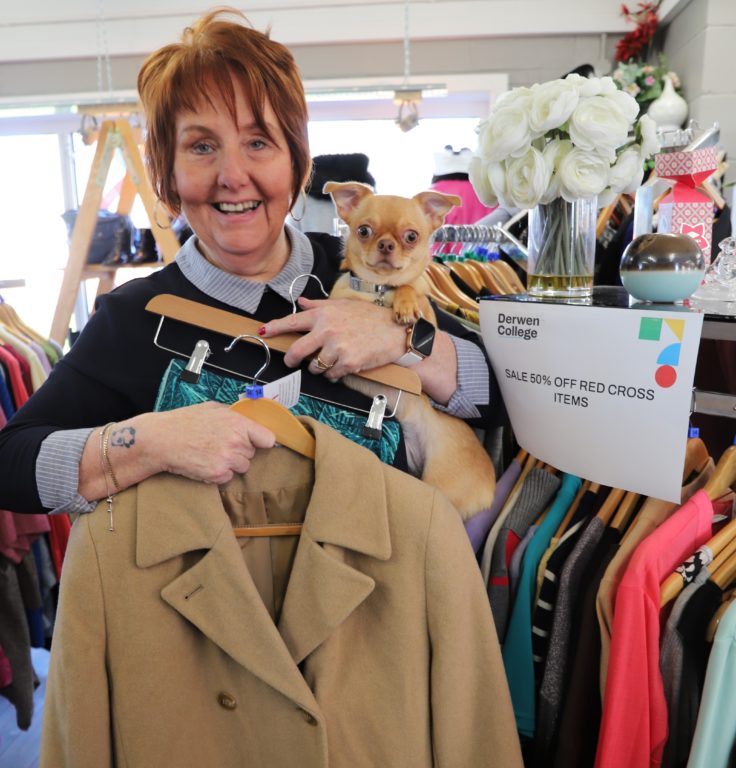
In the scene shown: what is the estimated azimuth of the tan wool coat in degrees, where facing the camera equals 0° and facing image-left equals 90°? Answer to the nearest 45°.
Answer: approximately 0°

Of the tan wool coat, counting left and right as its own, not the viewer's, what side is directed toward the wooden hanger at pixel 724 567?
left

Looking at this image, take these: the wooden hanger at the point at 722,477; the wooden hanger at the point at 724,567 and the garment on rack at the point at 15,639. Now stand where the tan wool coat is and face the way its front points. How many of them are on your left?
2

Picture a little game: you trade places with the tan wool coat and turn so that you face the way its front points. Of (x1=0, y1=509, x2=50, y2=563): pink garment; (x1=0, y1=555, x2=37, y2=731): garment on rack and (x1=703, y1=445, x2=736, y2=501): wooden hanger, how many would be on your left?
1
